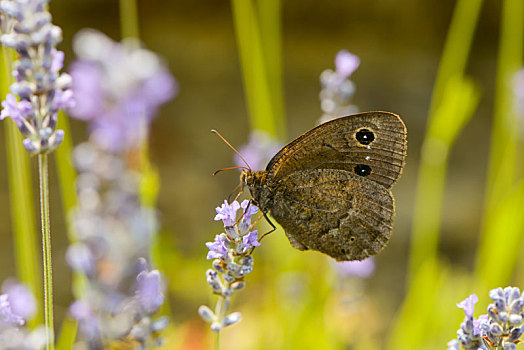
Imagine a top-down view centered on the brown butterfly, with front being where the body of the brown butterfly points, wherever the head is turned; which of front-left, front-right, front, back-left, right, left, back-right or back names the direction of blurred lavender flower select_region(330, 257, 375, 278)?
right

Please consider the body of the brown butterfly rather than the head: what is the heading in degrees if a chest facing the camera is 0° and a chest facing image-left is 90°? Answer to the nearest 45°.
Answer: approximately 90°

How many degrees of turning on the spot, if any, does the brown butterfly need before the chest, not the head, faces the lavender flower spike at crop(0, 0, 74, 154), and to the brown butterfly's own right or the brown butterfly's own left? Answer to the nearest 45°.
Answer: approximately 45° to the brown butterfly's own left

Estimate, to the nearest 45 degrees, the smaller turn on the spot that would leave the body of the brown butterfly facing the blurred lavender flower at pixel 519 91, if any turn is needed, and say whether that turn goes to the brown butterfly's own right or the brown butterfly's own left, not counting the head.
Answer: approximately 135° to the brown butterfly's own right
